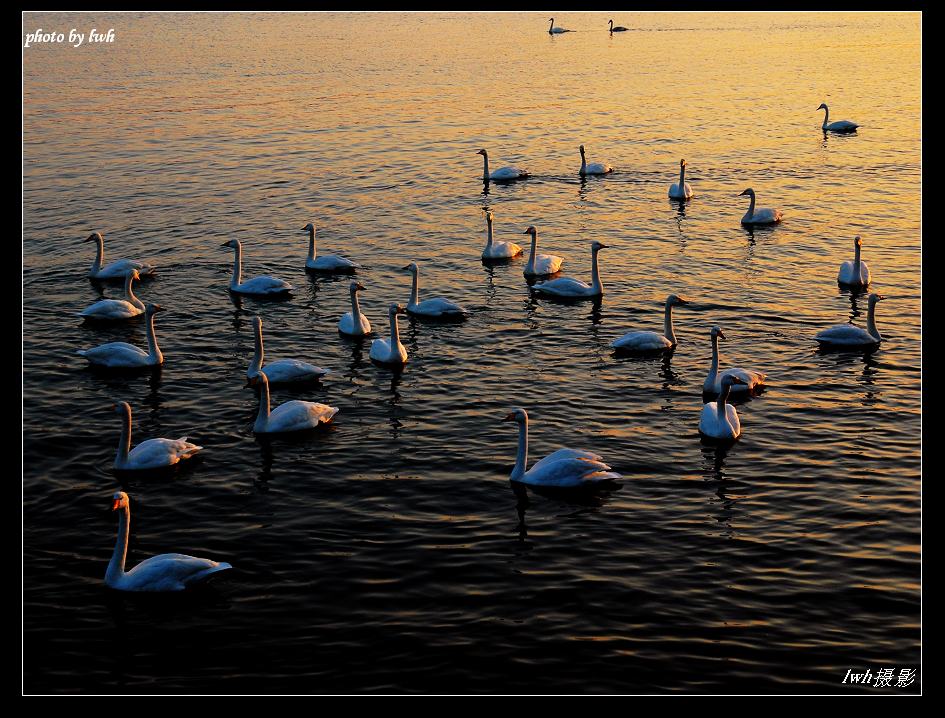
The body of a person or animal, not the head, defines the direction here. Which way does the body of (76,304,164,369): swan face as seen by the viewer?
to the viewer's right

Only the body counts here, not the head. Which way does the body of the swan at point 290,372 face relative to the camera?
to the viewer's left

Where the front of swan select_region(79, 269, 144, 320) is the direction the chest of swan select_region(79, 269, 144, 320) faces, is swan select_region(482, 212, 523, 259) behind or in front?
in front

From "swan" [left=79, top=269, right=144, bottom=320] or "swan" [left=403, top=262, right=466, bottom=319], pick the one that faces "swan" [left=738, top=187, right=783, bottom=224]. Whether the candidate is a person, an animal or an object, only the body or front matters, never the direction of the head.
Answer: "swan" [left=79, top=269, right=144, bottom=320]

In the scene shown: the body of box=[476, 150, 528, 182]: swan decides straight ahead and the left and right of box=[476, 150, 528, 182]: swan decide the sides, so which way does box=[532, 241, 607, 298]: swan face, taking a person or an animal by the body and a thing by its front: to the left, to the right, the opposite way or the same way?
the opposite way

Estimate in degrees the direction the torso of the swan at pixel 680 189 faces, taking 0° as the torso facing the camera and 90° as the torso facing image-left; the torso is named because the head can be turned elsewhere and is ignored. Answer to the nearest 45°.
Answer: approximately 0°

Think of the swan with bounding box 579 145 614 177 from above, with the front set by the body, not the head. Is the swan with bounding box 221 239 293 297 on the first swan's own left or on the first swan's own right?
on the first swan's own left

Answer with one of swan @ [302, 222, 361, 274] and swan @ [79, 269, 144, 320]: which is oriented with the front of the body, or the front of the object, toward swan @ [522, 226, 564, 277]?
swan @ [79, 269, 144, 320]

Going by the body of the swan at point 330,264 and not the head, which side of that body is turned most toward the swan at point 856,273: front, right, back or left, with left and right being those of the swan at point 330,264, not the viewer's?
back

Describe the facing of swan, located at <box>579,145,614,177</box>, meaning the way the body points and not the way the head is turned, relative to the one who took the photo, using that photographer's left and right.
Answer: facing to the left of the viewer

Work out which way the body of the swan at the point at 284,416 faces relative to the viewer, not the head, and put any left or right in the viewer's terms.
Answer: facing to the left of the viewer

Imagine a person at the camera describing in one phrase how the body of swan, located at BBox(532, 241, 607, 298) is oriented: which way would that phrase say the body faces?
to the viewer's right

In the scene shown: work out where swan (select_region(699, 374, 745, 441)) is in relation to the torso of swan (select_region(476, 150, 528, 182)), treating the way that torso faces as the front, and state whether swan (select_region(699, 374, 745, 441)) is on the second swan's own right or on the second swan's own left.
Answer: on the second swan's own left

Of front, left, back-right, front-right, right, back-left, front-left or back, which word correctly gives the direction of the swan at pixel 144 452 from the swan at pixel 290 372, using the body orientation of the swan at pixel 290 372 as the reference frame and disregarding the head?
front-left

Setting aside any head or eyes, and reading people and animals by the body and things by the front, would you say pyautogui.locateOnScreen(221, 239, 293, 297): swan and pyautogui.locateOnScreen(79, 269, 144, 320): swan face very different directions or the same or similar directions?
very different directions

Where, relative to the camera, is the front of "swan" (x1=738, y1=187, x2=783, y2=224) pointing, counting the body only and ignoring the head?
to the viewer's left

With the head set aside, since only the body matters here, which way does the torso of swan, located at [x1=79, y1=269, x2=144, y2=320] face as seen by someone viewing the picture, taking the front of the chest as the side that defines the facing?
to the viewer's right

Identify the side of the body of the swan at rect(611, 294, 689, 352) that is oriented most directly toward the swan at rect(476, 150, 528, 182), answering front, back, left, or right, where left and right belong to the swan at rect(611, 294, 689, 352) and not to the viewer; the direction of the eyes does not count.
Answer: left
